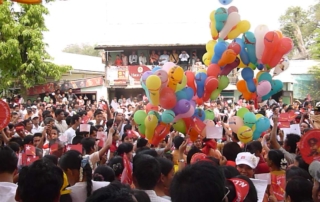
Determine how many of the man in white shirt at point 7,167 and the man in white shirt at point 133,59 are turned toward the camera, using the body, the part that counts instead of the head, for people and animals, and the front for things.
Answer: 1

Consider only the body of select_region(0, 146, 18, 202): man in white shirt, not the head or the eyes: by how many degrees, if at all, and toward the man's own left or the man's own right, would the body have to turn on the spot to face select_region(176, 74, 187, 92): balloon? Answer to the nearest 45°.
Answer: approximately 45° to the man's own right

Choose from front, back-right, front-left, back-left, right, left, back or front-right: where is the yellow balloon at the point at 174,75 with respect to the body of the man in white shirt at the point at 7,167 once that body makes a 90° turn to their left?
back-right

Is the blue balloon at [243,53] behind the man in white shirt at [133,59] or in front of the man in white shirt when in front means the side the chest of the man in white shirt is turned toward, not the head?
in front

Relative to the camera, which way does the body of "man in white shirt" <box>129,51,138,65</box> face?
toward the camera

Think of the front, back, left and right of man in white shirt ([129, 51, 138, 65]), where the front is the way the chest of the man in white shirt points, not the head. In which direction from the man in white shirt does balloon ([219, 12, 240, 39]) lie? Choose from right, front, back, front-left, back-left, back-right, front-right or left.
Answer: front

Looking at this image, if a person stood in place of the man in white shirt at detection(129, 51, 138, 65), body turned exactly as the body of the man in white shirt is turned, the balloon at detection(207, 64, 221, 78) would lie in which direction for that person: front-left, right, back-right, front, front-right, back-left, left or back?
front

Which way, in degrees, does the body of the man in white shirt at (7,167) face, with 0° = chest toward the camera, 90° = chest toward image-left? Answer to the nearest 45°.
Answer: approximately 180°

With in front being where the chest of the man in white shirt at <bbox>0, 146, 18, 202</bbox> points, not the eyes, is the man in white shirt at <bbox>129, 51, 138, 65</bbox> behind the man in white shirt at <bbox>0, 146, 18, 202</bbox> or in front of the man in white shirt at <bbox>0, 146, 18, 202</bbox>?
in front

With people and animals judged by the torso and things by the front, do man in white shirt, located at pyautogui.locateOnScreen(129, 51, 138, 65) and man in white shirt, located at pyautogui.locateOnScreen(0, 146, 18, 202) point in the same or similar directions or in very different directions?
very different directions

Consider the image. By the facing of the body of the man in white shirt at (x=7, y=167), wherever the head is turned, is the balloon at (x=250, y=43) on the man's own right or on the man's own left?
on the man's own right

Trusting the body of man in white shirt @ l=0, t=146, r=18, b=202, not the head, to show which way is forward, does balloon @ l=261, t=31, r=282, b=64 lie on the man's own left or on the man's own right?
on the man's own right

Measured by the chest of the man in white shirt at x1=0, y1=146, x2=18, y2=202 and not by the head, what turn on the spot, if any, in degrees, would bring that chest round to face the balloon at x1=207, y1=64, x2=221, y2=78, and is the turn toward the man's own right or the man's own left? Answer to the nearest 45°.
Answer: approximately 45° to the man's own right

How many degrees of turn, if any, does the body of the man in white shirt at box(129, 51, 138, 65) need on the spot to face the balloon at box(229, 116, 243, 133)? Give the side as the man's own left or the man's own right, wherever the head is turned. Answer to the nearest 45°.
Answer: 0° — they already face it

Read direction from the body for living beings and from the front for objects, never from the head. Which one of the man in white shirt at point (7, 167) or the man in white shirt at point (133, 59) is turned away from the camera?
the man in white shirt at point (7, 167)

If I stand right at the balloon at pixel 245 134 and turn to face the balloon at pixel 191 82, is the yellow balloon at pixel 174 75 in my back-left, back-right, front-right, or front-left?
front-left

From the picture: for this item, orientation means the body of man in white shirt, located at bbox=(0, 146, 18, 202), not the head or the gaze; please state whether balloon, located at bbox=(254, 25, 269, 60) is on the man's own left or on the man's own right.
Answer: on the man's own right
